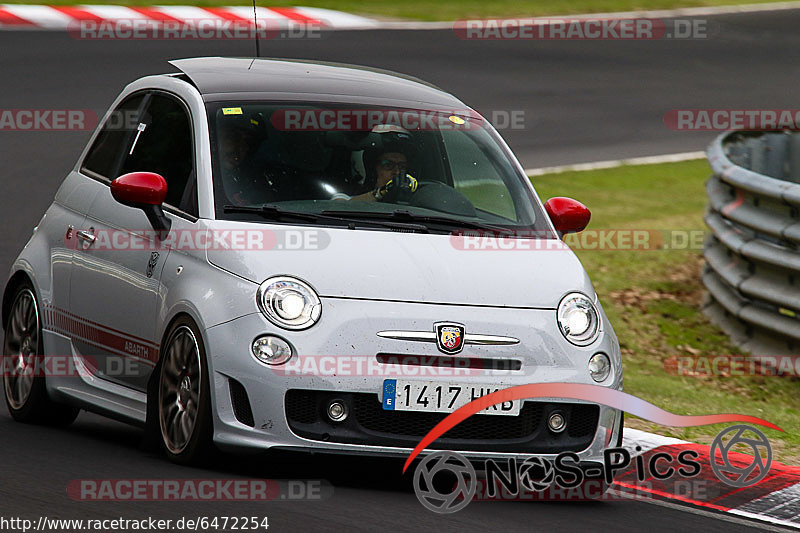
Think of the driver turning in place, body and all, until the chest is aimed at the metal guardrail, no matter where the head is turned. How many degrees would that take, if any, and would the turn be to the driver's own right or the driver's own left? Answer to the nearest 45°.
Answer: approximately 90° to the driver's own left

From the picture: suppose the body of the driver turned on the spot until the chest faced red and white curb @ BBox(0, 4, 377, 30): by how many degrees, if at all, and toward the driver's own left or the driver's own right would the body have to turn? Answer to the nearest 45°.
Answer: approximately 135° to the driver's own left

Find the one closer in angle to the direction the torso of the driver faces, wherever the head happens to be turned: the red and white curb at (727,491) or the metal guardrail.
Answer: the red and white curb

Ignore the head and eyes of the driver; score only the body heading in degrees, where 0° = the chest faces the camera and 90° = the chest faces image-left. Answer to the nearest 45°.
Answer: approximately 315°

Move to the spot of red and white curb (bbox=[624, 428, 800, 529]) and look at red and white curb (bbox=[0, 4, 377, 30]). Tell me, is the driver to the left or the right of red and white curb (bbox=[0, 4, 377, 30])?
left
